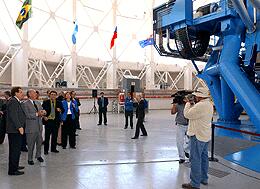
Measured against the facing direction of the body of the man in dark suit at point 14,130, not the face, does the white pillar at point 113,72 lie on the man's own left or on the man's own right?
on the man's own left

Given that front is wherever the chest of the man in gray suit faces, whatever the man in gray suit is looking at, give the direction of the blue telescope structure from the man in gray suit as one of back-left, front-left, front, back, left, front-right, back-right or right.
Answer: front-left

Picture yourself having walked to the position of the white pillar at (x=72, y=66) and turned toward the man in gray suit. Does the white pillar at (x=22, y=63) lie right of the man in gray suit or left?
right

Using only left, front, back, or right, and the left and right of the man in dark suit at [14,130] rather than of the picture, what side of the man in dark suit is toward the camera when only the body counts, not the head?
right

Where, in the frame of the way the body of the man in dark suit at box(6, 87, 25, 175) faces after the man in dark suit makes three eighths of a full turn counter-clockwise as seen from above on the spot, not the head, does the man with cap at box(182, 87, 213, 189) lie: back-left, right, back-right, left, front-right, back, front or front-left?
back

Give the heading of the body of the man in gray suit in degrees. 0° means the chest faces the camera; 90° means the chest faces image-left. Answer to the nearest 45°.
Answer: approximately 315°

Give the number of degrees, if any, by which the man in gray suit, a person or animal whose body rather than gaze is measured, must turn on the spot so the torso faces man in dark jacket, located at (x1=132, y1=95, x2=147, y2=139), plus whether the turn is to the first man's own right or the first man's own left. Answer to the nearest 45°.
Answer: approximately 90° to the first man's own left
